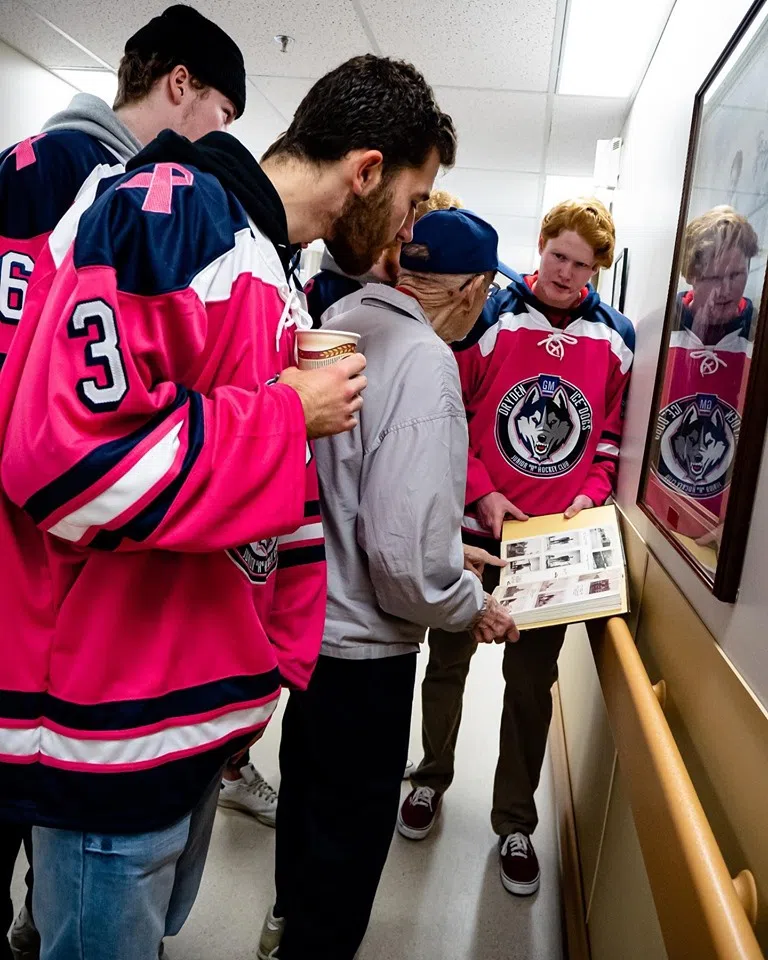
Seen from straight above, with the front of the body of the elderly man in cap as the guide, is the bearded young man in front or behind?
behind

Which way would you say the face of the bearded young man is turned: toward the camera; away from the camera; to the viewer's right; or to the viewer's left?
to the viewer's right

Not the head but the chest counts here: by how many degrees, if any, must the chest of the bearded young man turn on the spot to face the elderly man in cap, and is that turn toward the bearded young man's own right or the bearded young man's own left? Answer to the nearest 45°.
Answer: approximately 45° to the bearded young man's own left

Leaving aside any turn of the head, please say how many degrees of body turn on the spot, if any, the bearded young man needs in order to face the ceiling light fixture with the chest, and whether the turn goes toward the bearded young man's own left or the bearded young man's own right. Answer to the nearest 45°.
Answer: approximately 45° to the bearded young man's own left

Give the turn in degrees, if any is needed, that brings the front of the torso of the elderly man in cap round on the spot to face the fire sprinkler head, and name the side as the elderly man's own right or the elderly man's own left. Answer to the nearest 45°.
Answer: approximately 45° to the elderly man's own left

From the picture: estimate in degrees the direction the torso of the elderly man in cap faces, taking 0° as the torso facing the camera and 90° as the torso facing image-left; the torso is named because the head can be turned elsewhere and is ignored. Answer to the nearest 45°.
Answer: approximately 225°

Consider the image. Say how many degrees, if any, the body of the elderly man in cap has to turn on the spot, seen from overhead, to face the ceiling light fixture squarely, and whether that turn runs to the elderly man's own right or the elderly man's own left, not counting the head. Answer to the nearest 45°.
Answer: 0° — they already face it

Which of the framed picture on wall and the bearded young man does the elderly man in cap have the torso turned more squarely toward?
the framed picture on wall

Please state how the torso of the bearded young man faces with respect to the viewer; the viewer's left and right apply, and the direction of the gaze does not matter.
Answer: facing to the right of the viewer

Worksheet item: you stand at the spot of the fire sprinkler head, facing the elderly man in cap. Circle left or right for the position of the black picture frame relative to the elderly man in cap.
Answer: left

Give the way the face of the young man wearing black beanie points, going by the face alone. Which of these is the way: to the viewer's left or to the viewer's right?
to the viewer's right

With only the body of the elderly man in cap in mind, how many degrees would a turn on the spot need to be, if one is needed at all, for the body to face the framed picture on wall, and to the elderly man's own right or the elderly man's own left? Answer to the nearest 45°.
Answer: approximately 45° to the elderly man's own right
